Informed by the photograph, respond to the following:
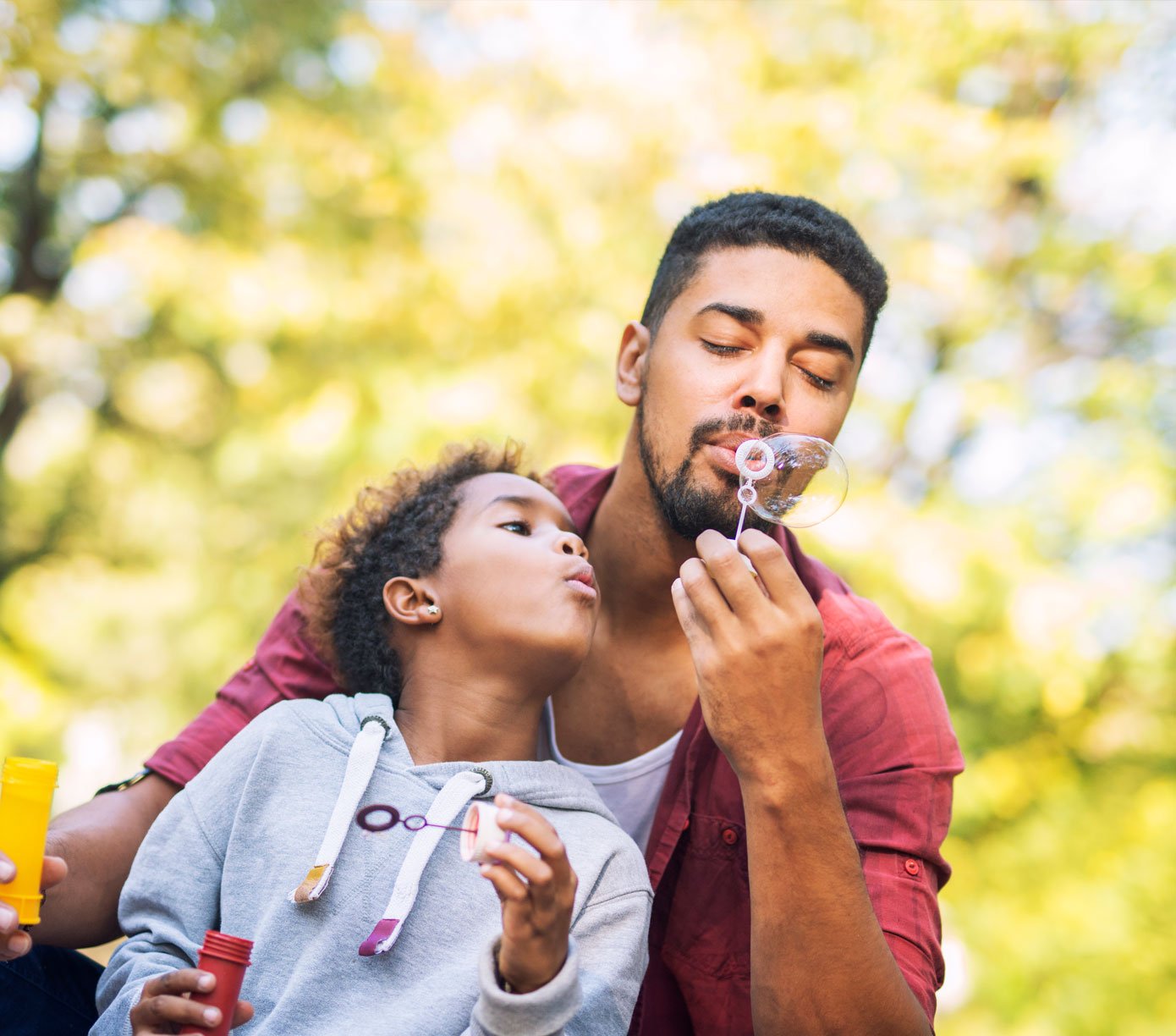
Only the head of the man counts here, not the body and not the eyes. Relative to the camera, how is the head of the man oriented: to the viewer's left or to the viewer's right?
to the viewer's right

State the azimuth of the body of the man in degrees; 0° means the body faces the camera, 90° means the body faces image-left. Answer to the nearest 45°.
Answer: approximately 0°

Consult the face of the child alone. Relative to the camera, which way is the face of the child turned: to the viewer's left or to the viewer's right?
to the viewer's right

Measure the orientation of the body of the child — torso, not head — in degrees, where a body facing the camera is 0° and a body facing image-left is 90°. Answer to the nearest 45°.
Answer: approximately 0°
